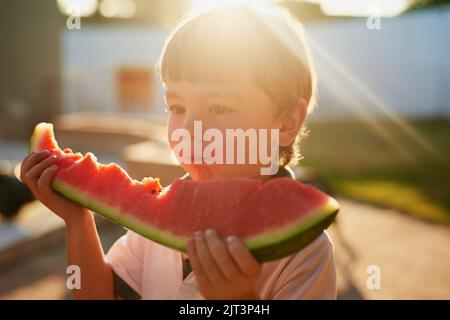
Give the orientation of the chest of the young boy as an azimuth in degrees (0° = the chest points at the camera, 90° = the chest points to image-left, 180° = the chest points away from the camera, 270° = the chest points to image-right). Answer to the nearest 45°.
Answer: approximately 45°

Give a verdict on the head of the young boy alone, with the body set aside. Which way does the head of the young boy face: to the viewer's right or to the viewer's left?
to the viewer's left
